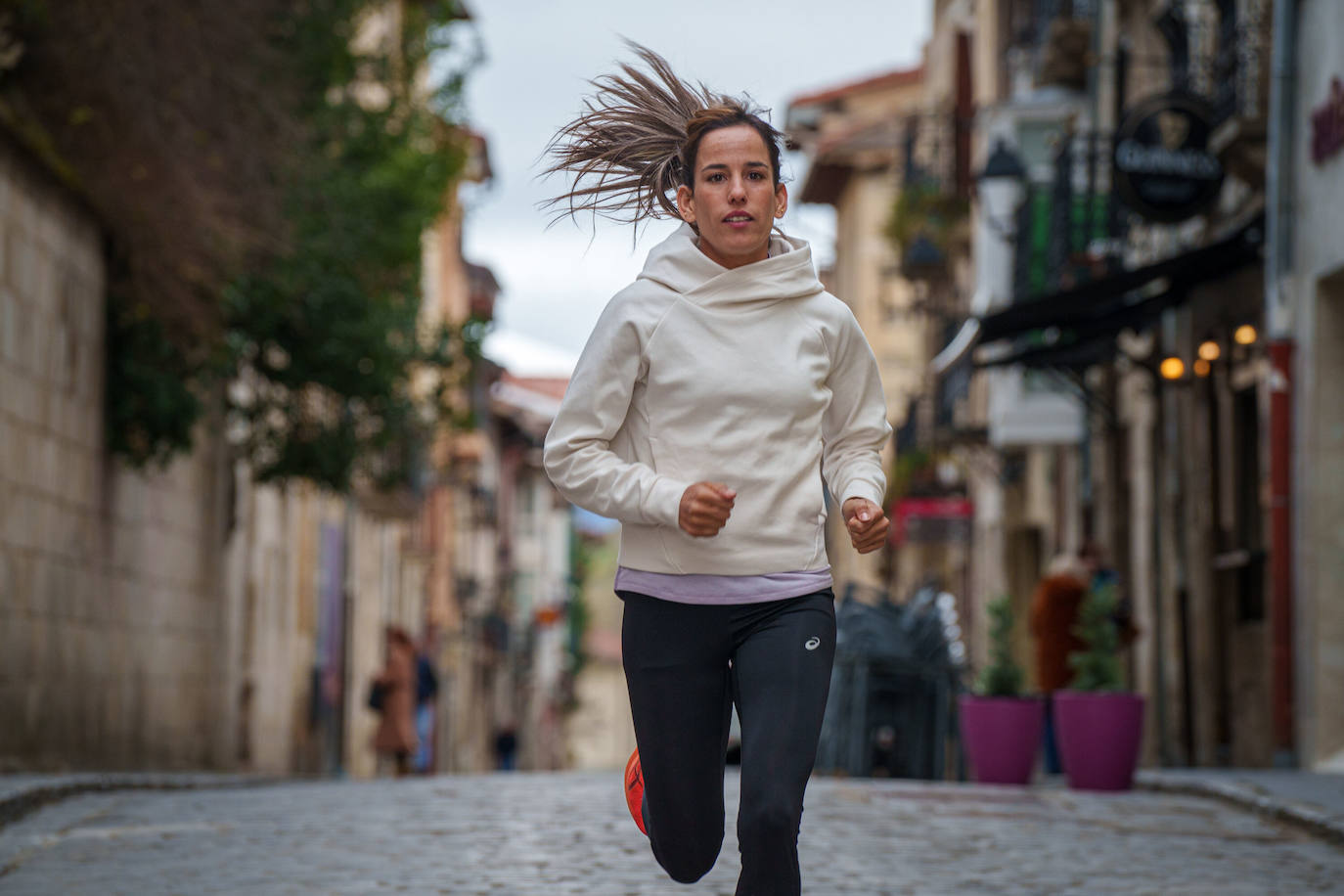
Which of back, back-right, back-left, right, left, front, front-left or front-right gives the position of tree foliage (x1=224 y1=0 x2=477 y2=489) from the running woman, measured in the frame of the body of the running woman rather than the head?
back

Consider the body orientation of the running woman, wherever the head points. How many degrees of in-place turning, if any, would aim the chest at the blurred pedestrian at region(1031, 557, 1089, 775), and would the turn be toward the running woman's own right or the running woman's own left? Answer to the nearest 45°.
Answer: approximately 180°
